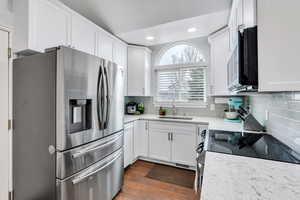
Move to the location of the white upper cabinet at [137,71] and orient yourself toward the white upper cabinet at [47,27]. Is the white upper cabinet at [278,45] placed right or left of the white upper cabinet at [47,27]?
left

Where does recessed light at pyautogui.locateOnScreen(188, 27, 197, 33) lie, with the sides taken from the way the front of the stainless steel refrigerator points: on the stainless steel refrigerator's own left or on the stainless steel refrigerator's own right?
on the stainless steel refrigerator's own left

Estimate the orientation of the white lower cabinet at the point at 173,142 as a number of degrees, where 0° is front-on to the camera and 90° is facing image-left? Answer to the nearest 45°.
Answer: approximately 45°

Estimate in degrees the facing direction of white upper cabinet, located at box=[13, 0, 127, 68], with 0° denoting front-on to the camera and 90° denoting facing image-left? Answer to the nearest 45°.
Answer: approximately 315°

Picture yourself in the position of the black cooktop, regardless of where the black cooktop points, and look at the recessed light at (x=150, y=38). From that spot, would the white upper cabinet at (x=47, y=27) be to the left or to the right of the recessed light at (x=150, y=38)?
left
